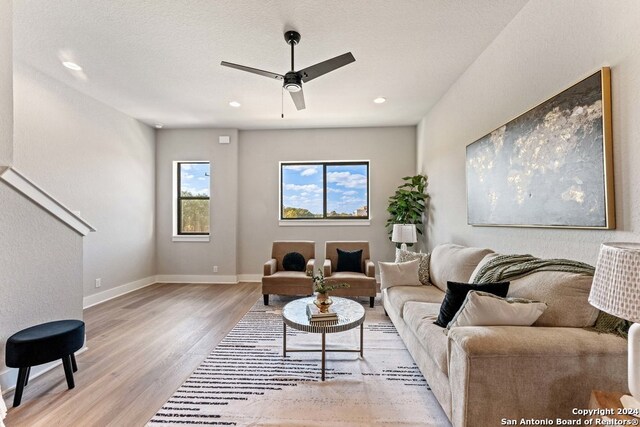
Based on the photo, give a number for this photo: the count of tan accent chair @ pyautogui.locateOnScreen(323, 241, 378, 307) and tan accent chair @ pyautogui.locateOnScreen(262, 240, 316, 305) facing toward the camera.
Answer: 2

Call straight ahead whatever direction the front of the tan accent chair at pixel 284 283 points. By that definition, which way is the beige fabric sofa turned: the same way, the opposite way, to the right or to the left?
to the right

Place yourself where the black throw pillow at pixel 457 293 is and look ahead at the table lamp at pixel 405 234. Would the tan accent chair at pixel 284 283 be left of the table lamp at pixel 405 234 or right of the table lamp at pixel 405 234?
left

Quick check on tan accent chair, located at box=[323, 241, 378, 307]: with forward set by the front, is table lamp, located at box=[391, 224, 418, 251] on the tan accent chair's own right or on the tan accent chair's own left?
on the tan accent chair's own left

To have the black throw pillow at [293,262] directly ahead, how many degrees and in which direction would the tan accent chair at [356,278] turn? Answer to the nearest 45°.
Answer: approximately 135° to its right

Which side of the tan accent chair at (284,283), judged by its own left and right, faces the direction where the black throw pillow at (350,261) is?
left

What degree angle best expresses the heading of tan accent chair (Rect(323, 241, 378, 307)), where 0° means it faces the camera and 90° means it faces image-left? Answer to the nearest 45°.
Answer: approximately 0°
